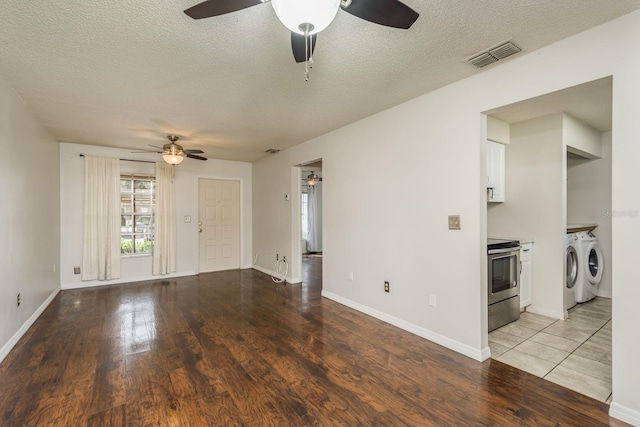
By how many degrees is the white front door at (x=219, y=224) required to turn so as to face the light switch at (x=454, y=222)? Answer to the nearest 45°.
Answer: approximately 45° to its left

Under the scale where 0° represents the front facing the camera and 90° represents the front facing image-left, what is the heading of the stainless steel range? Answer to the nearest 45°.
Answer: approximately 315°

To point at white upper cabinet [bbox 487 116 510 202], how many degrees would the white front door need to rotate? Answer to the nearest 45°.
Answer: approximately 45° to its left

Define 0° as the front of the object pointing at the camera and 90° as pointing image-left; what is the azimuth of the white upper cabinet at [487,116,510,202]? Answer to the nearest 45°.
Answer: approximately 315°

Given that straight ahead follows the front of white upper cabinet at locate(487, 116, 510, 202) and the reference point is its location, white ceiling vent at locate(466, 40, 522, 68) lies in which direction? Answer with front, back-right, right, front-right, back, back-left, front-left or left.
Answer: front-right

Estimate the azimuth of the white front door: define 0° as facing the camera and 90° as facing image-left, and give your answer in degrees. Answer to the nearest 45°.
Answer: approximately 0°

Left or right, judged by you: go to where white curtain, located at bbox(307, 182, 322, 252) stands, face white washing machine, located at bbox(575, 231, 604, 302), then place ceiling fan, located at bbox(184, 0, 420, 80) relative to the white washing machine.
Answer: right
